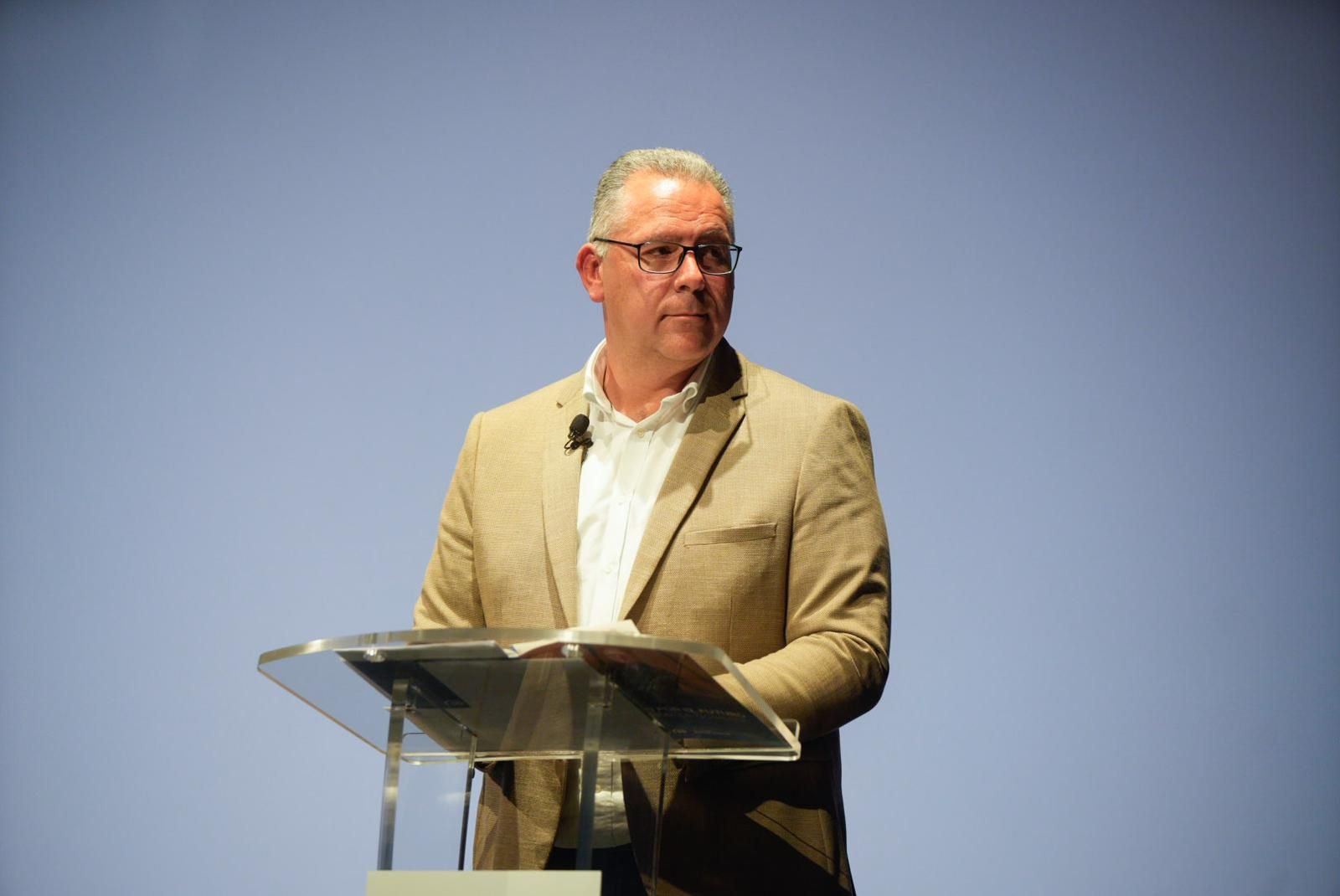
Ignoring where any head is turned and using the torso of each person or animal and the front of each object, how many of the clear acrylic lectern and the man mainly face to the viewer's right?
0

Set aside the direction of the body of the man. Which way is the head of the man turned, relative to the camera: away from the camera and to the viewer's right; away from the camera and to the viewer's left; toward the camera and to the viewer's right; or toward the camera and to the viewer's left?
toward the camera and to the viewer's right

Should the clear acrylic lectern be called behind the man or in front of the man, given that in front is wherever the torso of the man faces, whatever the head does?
in front
